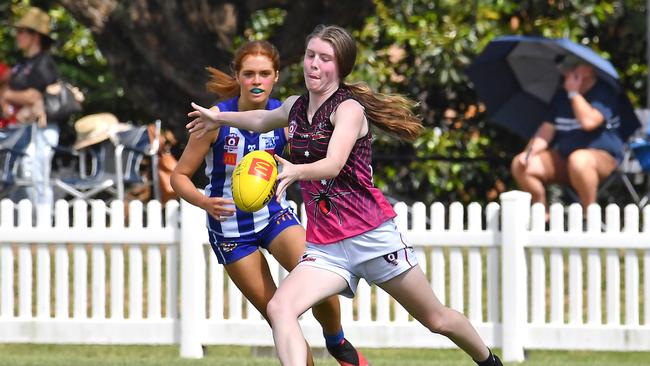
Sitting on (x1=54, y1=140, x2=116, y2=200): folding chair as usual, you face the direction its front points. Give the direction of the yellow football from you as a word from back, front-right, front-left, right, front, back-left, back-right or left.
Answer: front-left

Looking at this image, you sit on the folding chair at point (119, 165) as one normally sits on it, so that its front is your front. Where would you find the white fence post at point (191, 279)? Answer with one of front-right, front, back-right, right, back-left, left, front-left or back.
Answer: front-left

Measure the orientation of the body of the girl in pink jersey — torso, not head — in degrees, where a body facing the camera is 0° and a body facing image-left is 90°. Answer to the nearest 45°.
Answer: approximately 45°

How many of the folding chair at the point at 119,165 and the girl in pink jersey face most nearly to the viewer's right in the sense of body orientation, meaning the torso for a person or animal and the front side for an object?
0

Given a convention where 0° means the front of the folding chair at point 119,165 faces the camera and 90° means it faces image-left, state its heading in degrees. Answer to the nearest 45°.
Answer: approximately 45°

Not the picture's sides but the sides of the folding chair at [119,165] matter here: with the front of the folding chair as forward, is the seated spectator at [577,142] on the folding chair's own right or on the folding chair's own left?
on the folding chair's own left

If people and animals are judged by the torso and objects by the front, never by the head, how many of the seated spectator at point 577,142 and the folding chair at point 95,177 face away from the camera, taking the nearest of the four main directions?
0

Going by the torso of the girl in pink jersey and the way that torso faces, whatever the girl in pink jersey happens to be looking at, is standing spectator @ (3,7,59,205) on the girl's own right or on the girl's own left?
on the girl's own right

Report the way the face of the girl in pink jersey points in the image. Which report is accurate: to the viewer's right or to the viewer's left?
to the viewer's left

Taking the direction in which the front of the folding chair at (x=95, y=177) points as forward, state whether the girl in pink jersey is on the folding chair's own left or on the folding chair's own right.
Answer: on the folding chair's own left
